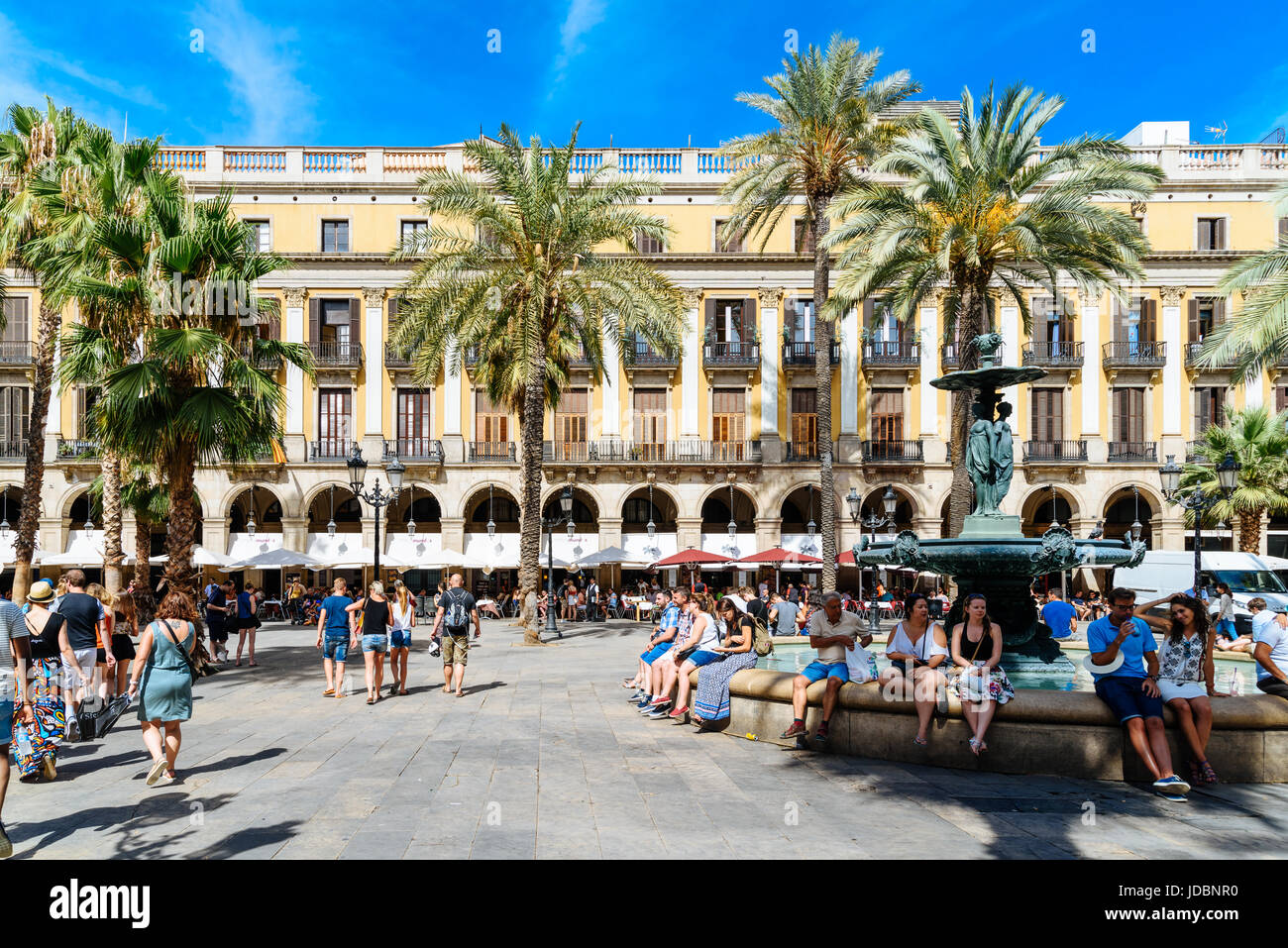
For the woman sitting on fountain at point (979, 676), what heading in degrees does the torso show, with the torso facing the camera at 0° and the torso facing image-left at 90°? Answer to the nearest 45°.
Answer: approximately 0°

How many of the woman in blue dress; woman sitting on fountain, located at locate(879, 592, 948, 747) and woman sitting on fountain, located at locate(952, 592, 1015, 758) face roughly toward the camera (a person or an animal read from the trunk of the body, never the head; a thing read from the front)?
2

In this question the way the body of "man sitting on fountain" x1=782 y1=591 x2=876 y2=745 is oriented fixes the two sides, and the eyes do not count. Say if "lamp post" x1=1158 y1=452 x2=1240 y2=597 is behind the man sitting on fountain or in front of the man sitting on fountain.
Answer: behind

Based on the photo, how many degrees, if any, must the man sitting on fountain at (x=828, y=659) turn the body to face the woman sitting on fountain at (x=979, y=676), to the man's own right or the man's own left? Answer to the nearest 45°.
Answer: approximately 90° to the man's own left

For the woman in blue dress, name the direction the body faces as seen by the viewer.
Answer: away from the camera
